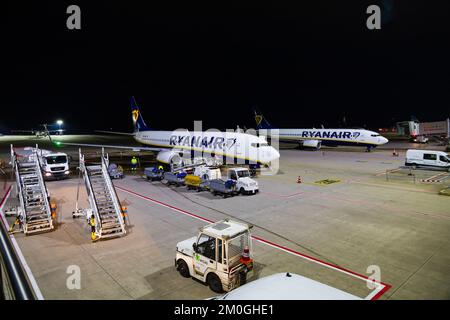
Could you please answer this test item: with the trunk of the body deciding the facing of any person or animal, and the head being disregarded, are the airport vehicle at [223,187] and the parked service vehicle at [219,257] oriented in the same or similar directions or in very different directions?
very different directions

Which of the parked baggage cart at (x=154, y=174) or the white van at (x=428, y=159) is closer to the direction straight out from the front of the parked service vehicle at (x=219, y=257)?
the parked baggage cart

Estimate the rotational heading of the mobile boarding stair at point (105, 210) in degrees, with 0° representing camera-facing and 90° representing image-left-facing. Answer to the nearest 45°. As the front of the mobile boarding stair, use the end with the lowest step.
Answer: approximately 0°

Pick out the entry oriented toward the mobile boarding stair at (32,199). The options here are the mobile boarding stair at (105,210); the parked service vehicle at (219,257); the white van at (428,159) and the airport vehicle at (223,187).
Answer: the parked service vehicle

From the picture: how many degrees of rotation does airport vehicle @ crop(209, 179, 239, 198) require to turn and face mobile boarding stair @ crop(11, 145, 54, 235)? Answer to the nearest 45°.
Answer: approximately 90° to its right

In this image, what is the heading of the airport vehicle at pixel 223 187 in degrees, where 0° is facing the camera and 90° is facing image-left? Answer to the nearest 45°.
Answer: approximately 315°

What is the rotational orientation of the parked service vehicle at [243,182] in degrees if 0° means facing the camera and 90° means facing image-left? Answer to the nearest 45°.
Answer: approximately 315°

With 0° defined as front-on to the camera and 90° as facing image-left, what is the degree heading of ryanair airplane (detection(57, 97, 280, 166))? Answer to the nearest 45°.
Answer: approximately 315°

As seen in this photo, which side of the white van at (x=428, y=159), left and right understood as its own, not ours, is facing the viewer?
right

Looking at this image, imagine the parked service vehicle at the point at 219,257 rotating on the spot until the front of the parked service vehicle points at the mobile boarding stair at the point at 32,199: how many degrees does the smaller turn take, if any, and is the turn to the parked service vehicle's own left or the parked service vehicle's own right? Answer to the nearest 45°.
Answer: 0° — it already faces it
